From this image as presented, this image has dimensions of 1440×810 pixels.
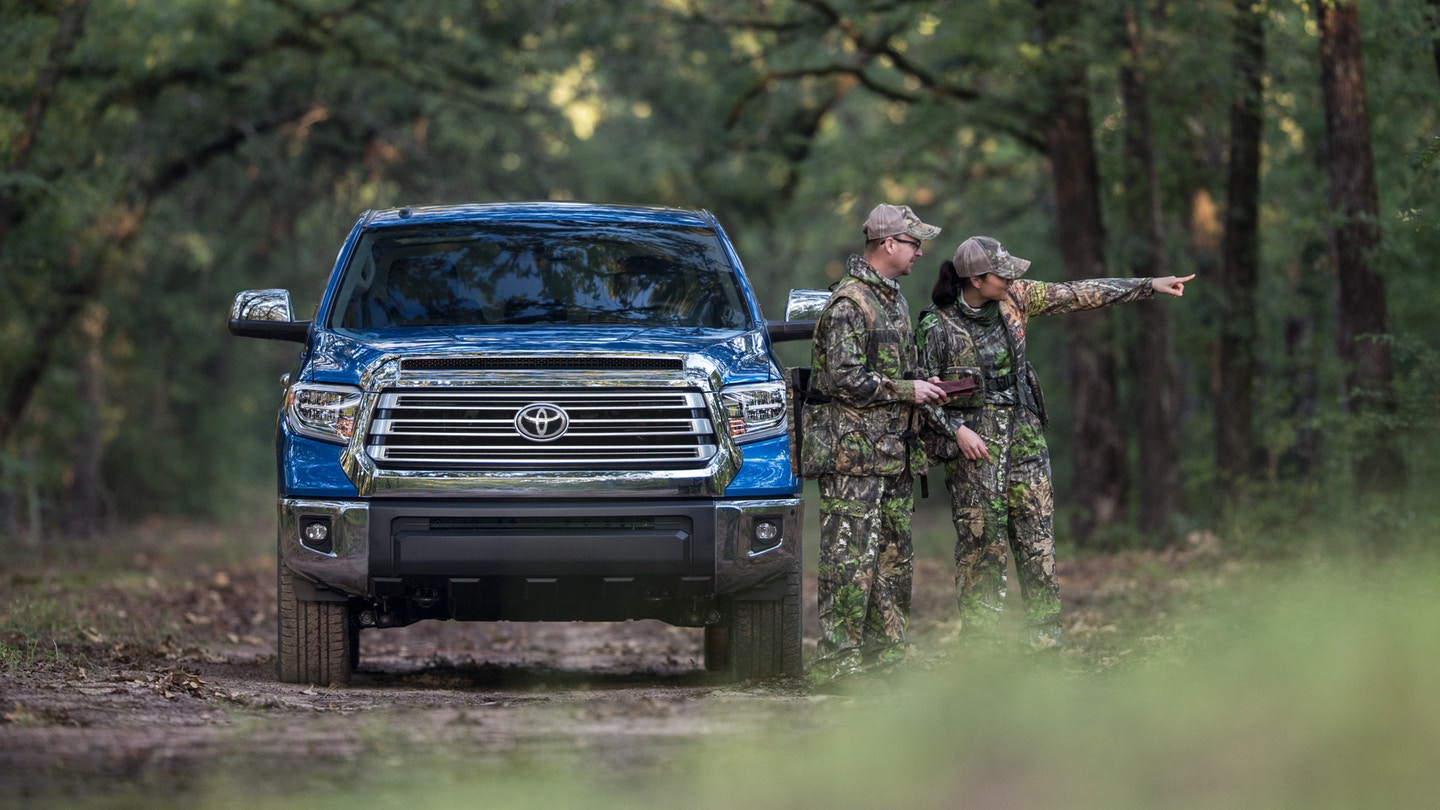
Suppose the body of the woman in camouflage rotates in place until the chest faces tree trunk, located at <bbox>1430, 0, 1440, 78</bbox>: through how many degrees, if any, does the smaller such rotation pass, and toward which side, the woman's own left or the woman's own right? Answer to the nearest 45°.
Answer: approximately 90° to the woman's own left

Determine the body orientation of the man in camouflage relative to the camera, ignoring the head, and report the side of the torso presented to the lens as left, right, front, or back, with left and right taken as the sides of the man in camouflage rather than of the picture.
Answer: right

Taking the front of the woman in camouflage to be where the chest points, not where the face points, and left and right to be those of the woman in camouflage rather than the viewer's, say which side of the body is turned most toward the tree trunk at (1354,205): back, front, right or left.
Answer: left

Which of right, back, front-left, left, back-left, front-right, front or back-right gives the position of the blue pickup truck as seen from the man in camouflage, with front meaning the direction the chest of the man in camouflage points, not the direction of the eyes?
back

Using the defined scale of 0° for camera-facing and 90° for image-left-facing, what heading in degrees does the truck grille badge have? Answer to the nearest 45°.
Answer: approximately 0°

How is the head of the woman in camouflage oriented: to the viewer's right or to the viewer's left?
to the viewer's right

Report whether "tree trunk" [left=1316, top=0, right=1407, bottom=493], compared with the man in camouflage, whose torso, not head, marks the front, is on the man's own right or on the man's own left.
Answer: on the man's own left

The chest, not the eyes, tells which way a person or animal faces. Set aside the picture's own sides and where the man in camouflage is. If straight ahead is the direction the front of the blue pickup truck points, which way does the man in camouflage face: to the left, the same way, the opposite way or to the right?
to the left

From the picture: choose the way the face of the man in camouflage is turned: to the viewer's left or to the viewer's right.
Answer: to the viewer's right

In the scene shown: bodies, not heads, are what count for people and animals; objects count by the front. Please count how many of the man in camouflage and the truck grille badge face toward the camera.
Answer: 1

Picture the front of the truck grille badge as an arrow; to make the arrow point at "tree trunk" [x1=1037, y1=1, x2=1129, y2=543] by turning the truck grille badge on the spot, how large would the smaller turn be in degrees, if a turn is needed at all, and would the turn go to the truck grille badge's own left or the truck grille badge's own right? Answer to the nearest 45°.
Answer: approximately 135° to the truck grille badge's own left

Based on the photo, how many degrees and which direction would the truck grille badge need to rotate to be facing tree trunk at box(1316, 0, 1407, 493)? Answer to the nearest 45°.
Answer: approximately 135° to its left

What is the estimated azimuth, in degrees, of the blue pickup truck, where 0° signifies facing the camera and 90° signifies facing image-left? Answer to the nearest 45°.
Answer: approximately 0°

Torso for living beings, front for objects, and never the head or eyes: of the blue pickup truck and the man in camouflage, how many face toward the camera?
1

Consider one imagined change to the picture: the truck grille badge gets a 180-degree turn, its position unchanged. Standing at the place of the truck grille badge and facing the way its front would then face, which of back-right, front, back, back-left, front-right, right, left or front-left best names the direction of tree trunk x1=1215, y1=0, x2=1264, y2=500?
front-right
